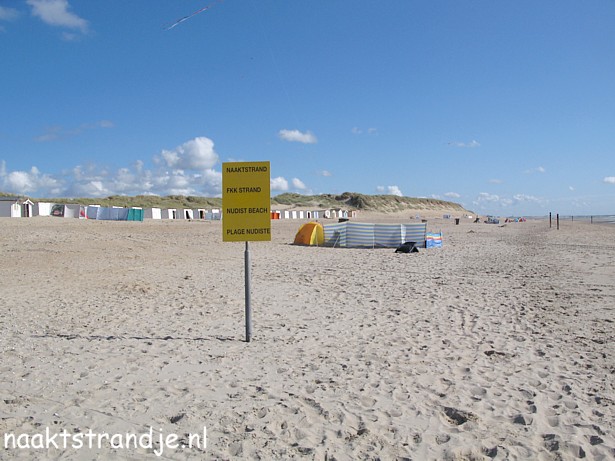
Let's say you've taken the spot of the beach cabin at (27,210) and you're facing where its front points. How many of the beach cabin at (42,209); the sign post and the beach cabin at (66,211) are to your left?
2

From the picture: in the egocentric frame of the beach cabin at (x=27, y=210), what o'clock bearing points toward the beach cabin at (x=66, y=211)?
the beach cabin at (x=66, y=211) is roughly at 9 o'clock from the beach cabin at (x=27, y=210).

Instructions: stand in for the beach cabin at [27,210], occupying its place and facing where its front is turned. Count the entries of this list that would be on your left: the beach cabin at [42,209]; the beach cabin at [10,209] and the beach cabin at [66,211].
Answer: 2

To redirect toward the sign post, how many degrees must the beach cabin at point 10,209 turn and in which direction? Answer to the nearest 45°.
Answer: approximately 45° to its right

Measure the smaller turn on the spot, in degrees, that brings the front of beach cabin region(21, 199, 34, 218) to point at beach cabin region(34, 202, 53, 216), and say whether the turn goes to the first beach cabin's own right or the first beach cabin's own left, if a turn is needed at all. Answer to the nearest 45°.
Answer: approximately 90° to the first beach cabin's own left

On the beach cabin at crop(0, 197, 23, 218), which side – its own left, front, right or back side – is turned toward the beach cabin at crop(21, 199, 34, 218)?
left

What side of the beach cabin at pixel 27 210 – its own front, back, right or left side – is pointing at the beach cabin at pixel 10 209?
right

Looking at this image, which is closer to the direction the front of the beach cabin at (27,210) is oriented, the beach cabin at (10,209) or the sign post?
the sign post

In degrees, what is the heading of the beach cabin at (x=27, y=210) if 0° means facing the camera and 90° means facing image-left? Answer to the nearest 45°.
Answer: approximately 315°

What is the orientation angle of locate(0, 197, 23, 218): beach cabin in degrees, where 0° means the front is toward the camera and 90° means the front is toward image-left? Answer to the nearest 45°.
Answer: approximately 315°
